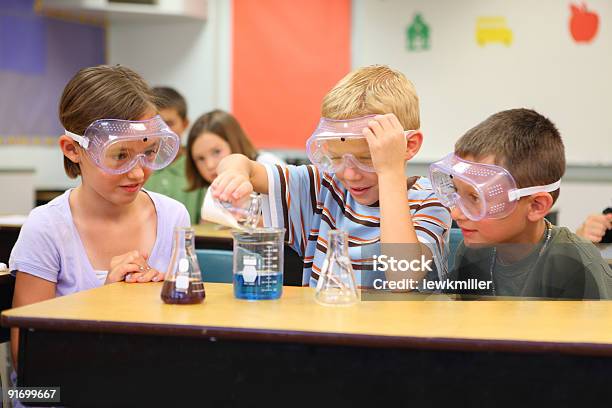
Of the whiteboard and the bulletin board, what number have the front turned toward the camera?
2

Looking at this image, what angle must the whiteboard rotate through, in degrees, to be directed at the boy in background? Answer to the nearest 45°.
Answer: approximately 45° to its right

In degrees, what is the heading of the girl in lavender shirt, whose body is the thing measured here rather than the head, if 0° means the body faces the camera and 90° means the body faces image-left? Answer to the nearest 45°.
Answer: approximately 315°

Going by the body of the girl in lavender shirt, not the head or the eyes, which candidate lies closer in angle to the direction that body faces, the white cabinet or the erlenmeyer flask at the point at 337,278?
the erlenmeyer flask

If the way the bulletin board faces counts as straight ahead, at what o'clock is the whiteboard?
The whiteboard is roughly at 10 o'clock from the bulletin board.
